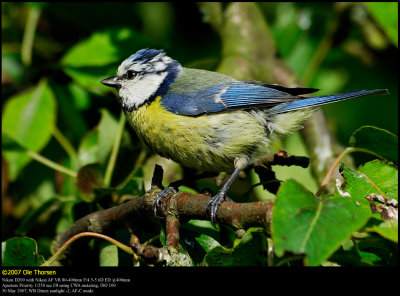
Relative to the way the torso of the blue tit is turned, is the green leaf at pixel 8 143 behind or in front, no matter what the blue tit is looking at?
in front

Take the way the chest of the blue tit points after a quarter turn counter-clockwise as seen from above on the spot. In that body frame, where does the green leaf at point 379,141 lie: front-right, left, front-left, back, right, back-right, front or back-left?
front-left

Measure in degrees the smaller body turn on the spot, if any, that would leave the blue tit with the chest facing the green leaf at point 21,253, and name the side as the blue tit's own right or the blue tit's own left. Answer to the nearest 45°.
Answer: approximately 45° to the blue tit's own left

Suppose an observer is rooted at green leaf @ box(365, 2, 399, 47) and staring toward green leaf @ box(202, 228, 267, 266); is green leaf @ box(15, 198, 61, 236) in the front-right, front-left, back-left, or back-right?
front-right

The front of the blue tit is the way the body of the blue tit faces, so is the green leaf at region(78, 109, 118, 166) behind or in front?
in front

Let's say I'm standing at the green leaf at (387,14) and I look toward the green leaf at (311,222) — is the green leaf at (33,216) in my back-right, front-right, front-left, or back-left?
front-right

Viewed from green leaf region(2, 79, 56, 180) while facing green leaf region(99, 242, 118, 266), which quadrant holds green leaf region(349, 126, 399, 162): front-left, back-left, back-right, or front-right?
front-left

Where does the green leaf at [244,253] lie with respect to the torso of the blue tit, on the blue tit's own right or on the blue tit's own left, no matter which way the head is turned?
on the blue tit's own left

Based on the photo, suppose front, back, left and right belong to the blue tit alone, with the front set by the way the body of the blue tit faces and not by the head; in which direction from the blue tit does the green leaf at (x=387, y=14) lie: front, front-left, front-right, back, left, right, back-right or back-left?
back-right

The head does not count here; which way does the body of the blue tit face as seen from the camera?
to the viewer's left

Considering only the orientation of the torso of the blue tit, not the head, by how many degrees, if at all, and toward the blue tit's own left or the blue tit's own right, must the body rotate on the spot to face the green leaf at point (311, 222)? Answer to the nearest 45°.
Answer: approximately 90° to the blue tit's own left

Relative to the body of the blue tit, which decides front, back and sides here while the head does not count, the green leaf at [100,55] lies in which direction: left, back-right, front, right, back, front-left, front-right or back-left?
front-right

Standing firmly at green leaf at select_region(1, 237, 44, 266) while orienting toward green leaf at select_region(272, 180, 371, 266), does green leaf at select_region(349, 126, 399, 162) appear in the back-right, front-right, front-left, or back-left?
front-left
